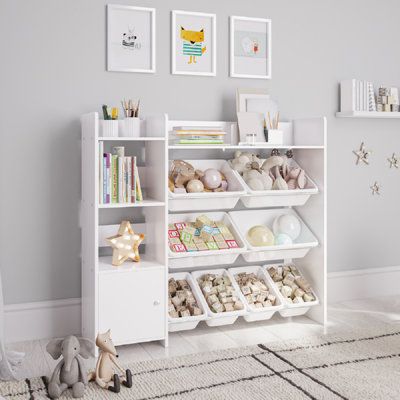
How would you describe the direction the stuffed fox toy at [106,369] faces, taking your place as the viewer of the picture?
facing the viewer and to the right of the viewer

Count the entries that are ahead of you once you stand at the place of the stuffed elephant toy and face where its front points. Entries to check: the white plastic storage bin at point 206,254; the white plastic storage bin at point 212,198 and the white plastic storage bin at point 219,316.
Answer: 0

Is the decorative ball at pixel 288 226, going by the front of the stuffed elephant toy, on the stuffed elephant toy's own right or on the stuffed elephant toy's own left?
on the stuffed elephant toy's own left

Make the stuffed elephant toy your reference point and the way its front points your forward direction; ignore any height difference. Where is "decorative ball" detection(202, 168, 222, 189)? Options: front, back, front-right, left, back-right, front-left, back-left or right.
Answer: back-left

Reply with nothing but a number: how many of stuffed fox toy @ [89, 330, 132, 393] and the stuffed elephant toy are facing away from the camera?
0

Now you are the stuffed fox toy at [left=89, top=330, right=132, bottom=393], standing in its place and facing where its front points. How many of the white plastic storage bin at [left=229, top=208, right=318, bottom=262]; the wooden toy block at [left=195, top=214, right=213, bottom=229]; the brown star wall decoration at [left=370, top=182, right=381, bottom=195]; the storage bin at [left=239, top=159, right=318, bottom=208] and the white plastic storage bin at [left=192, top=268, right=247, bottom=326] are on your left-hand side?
5

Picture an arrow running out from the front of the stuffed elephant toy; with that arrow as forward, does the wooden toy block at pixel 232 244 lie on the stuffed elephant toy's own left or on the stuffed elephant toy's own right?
on the stuffed elephant toy's own left

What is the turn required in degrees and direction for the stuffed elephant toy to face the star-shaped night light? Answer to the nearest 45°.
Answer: approximately 135° to its left

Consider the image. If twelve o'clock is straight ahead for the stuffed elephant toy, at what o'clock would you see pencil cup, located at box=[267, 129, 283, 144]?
The pencil cup is roughly at 8 o'clock from the stuffed elephant toy.

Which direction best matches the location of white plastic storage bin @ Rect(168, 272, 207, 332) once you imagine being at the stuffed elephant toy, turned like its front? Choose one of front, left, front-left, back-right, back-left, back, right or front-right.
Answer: back-left

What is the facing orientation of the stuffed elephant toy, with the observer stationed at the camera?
facing the viewer

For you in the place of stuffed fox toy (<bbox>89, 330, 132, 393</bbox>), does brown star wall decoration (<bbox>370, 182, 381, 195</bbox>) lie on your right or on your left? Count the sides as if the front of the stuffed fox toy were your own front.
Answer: on your left

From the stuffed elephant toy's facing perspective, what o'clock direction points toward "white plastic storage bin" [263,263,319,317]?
The white plastic storage bin is roughly at 8 o'clock from the stuffed elephant toy.
